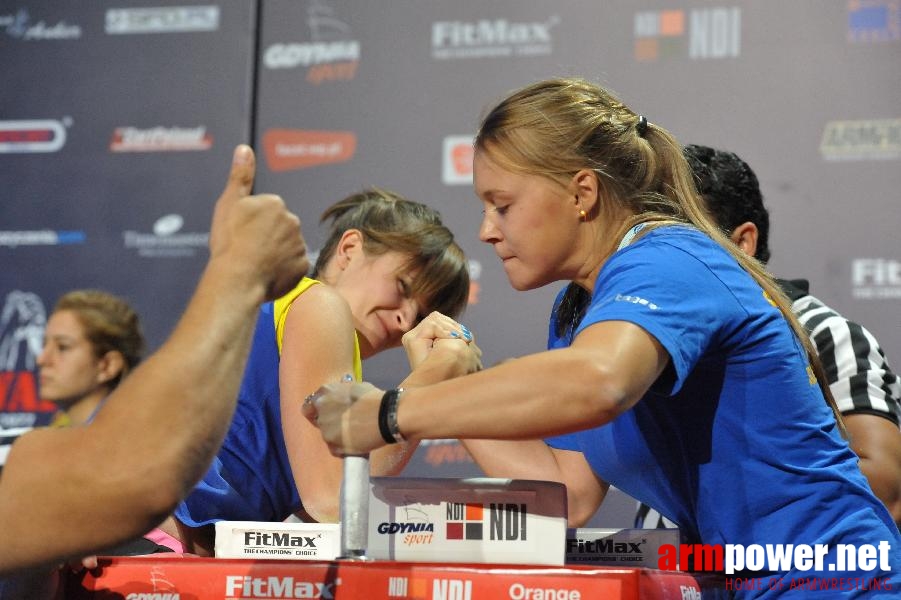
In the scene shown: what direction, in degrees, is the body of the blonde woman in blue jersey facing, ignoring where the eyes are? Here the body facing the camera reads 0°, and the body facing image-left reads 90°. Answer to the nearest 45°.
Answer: approximately 90°

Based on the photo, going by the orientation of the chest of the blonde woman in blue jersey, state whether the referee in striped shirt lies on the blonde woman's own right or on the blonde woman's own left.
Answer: on the blonde woman's own right

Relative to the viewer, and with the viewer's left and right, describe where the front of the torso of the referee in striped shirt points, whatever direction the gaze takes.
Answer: facing the viewer and to the left of the viewer

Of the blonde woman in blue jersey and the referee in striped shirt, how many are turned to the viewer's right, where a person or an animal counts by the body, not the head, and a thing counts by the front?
0

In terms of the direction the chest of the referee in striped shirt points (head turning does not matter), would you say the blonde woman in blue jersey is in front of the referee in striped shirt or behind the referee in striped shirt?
in front
